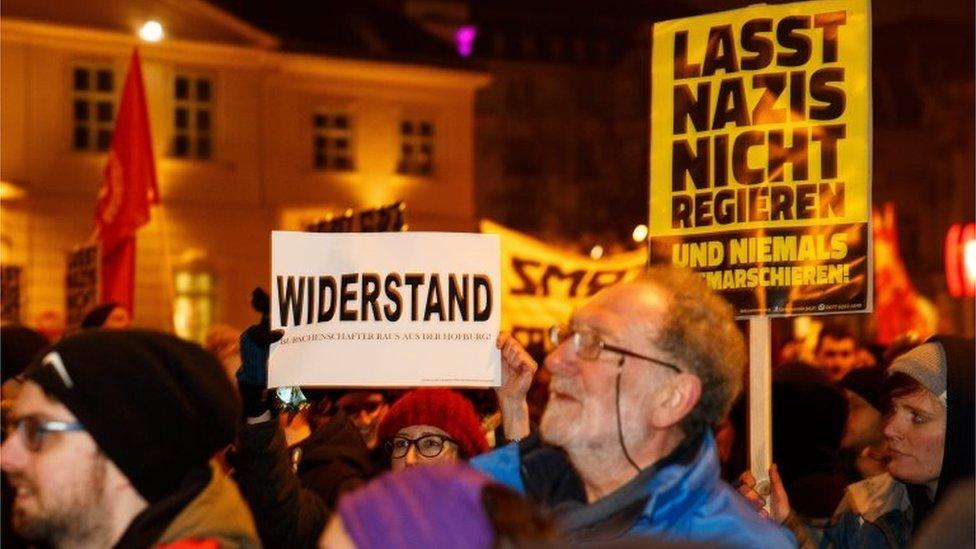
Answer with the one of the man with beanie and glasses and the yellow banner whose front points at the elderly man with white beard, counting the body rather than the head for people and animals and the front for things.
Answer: the yellow banner

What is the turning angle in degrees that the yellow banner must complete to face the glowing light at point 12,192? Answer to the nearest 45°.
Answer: approximately 135° to its right

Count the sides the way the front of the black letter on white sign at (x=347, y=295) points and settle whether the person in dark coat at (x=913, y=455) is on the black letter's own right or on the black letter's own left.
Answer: on the black letter's own left

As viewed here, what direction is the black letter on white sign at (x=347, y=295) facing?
toward the camera

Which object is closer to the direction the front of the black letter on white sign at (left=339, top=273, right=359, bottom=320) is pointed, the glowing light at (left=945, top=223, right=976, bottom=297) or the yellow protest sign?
the yellow protest sign

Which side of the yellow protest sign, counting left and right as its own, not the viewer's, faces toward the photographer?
front

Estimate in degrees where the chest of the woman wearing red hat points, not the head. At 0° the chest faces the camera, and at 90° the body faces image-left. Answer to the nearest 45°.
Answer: approximately 45°
